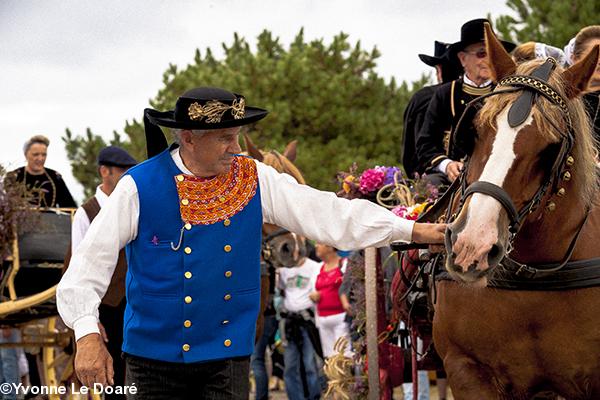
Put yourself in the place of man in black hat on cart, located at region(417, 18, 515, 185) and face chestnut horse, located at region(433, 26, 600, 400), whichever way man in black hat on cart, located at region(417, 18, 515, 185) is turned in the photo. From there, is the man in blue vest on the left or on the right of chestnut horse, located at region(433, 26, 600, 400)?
right

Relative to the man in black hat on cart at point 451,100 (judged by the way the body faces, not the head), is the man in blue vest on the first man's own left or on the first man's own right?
on the first man's own right

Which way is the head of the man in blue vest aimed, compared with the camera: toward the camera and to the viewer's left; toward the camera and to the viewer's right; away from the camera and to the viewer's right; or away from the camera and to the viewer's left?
toward the camera and to the viewer's right

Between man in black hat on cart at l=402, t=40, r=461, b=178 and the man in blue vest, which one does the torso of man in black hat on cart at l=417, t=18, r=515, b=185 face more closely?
the man in blue vest
